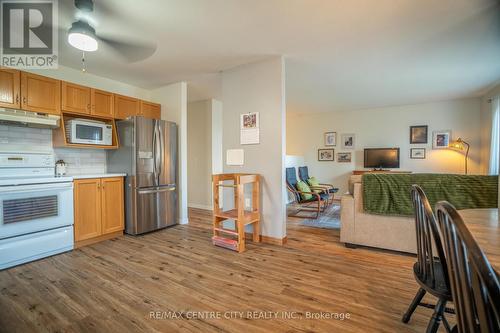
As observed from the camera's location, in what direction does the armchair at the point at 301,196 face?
facing to the right of the viewer

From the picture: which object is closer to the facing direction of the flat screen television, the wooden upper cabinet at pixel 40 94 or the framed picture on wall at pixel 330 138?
the wooden upper cabinet

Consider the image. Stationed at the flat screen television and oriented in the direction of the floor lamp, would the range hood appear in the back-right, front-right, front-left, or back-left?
back-right

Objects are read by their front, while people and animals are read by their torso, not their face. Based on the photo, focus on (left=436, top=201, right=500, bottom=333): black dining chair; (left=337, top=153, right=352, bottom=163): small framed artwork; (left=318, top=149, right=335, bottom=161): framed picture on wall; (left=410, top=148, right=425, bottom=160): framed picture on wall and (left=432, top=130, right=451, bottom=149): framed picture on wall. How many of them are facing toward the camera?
4

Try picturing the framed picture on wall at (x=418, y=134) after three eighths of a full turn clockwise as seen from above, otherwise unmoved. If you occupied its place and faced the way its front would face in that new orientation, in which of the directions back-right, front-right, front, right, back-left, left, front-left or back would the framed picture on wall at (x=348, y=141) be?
front-left

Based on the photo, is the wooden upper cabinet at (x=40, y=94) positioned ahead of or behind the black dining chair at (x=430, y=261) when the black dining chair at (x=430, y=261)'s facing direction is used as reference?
behind

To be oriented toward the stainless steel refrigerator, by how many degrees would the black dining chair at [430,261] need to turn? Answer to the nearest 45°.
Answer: approximately 135° to its left
